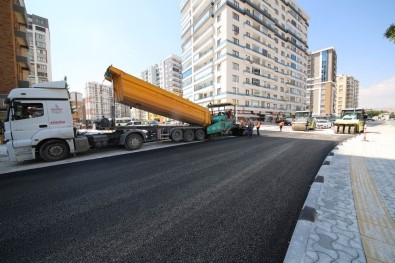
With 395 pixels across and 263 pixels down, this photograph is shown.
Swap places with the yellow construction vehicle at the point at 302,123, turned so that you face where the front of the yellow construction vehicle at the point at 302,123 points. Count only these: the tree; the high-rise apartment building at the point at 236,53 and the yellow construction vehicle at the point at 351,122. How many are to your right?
1

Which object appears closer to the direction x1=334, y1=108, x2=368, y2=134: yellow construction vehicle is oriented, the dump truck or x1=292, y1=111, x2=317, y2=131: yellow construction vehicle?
the dump truck

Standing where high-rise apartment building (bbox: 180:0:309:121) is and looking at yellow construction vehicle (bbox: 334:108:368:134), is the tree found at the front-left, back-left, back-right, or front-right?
front-right

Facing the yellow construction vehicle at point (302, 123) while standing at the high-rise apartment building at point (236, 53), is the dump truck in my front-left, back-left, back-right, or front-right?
front-right

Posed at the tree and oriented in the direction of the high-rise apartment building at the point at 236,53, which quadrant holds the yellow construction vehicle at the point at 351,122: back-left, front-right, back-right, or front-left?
front-right

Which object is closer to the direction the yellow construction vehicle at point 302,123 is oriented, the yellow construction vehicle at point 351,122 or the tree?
the tree

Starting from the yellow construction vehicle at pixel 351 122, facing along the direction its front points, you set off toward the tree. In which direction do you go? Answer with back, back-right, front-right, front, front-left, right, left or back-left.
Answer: front-left

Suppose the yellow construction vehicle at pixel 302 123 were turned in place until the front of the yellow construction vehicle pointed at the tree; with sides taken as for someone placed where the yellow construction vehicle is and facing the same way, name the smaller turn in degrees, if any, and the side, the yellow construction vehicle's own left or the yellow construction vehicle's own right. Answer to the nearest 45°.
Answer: approximately 45° to the yellow construction vehicle's own left

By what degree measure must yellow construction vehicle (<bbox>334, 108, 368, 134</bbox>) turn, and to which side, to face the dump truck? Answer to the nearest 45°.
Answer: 0° — it already faces it

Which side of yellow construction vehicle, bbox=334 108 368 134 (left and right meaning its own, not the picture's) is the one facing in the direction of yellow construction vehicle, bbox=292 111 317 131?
right

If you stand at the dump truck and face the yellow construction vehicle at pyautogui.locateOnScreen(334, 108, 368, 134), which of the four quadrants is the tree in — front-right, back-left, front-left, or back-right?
front-right

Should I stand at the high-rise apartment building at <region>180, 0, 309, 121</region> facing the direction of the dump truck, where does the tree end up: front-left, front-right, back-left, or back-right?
front-left

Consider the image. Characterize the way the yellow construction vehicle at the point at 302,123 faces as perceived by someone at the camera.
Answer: facing the viewer and to the left of the viewer

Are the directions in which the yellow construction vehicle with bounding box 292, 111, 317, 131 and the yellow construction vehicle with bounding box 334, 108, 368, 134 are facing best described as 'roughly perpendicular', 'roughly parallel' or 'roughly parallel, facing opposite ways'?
roughly parallel

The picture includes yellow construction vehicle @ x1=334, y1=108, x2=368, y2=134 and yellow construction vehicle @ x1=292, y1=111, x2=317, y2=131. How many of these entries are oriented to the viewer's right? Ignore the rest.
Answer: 0

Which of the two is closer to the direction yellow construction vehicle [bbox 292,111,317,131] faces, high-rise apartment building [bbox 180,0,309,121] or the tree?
the tree
